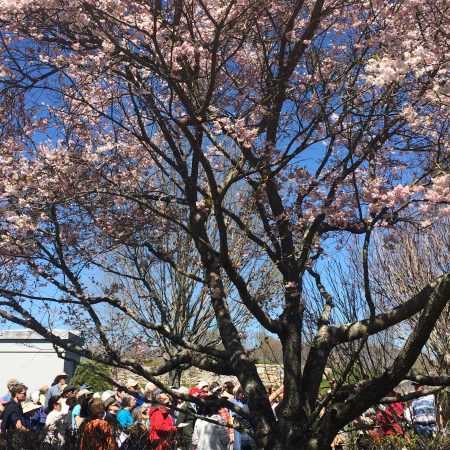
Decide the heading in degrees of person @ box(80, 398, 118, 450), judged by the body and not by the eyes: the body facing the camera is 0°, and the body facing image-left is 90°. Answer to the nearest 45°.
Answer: approximately 180°

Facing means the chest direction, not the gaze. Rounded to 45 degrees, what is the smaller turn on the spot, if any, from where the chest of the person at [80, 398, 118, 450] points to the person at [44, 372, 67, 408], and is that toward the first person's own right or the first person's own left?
0° — they already face them

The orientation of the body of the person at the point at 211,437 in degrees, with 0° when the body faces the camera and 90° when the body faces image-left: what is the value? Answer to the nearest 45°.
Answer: approximately 180°

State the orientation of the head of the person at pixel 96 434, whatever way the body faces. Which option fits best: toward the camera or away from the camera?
away from the camera

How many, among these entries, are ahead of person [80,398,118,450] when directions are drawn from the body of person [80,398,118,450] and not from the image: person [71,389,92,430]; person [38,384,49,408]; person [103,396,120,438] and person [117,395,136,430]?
4

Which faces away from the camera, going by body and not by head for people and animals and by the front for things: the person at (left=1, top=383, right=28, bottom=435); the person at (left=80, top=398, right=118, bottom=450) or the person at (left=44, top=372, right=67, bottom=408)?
the person at (left=80, top=398, right=118, bottom=450)

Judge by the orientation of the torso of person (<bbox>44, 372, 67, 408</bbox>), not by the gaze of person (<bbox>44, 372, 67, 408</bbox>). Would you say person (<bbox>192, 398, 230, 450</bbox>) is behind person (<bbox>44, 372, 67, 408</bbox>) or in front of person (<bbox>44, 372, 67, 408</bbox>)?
in front

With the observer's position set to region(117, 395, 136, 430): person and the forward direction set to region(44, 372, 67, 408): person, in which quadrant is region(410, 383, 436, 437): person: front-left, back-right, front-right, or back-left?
back-right

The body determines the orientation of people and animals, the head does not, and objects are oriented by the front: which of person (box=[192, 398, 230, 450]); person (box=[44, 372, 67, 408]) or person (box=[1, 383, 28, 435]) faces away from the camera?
person (box=[192, 398, 230, 450])
